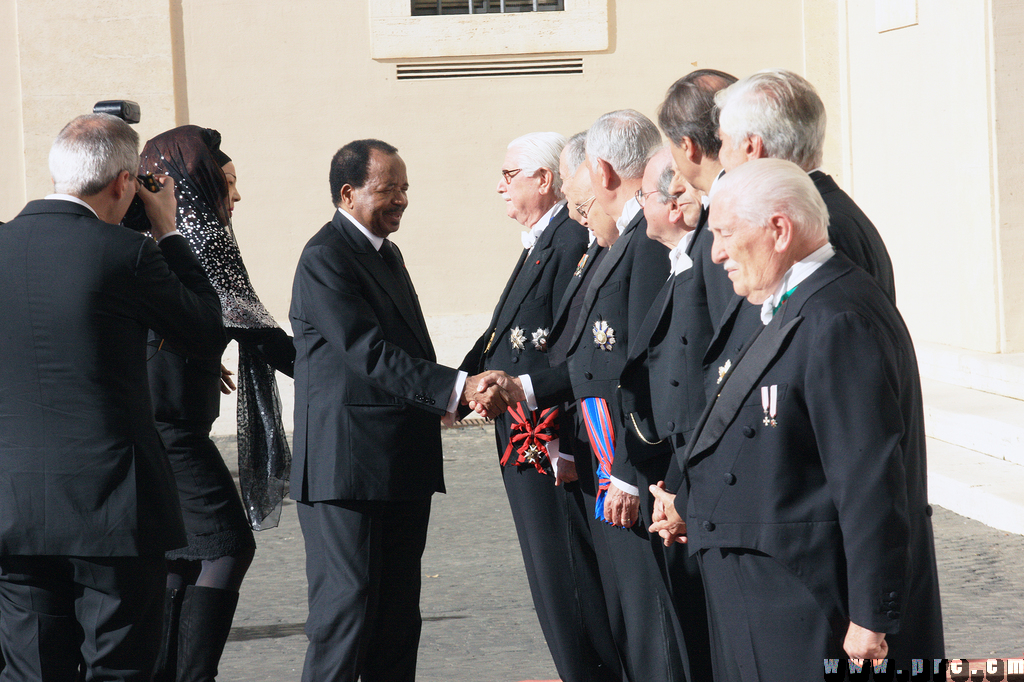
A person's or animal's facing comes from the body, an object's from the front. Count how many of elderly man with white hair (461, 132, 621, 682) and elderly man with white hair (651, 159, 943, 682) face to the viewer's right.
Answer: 0

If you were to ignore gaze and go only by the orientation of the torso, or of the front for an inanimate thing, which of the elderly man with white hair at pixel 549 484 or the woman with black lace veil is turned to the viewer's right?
the woman with black lace veil

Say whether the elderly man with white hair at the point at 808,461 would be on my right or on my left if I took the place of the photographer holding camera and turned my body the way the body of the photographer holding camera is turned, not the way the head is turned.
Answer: on my right

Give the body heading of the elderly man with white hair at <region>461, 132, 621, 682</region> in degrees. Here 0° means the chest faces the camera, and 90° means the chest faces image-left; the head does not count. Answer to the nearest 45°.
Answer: approximately 45°

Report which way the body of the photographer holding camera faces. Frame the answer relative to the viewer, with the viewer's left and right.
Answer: facing away from the viewer and to the right of the viewer

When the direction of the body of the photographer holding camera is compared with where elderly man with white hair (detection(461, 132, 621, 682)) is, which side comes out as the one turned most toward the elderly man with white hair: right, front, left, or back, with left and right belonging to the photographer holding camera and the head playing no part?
front

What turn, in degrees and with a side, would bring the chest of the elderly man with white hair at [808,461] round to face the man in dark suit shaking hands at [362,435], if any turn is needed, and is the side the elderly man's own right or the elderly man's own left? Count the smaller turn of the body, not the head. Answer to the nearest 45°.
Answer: approximately 90° to the elderly man's own right

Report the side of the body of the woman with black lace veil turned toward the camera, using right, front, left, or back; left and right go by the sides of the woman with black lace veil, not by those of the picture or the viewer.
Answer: right

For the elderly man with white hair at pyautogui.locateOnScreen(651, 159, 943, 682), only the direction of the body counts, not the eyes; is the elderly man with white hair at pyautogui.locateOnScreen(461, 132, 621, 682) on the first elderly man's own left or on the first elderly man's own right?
on the first elderly man's own right
